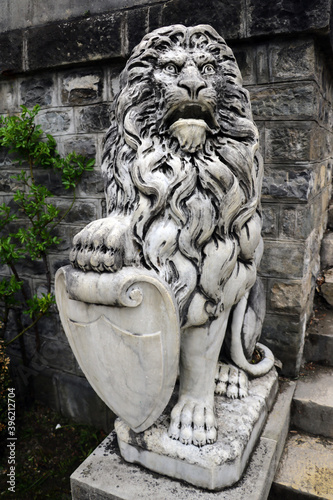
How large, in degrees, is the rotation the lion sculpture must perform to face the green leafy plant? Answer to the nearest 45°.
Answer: approximately 135° to its right

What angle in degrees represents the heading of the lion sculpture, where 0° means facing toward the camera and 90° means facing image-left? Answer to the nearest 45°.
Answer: approximately 0°
